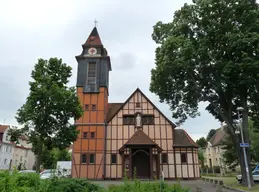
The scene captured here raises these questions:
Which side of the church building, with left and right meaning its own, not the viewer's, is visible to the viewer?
front

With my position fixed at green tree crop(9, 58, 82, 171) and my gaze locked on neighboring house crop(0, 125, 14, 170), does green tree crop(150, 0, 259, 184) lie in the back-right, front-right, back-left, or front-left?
back-right

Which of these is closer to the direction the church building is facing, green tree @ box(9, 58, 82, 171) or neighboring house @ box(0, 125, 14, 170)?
the green tree

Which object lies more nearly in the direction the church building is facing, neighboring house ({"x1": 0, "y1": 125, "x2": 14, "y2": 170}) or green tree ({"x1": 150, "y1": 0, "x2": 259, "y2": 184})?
the green tree

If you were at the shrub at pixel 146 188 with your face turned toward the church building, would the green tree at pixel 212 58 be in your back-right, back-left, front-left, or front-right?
front-right

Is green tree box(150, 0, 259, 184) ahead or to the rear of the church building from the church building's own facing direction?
ahead

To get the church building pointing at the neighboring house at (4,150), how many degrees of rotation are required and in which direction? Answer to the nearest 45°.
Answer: approximately 135° to its right

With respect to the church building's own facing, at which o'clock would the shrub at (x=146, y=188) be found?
The shrub is roughly at 12 o'clock from the church building.

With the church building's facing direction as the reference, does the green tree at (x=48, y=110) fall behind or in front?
in front

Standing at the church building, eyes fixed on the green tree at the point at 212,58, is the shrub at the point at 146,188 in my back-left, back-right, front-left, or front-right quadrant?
front-right
